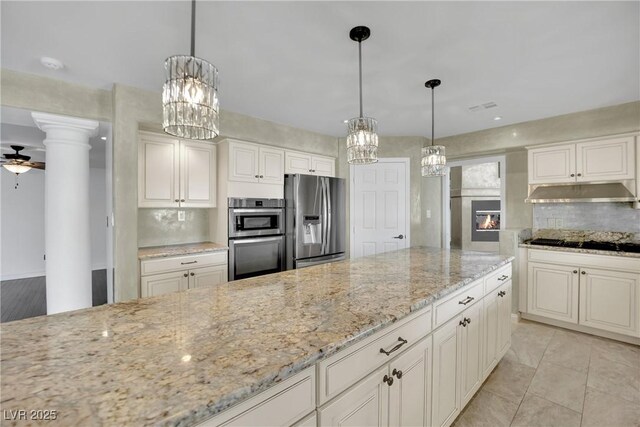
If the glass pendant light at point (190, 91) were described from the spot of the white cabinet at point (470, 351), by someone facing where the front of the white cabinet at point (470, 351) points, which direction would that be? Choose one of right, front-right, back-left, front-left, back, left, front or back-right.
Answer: back-right

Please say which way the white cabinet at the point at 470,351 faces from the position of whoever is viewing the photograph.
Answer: facing to the right of the viewer

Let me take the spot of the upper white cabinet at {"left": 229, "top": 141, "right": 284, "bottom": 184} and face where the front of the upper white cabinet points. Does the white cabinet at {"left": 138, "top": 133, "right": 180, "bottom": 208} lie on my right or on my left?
on my right

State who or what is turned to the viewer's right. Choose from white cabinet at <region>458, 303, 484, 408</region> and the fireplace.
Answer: the white cabinet

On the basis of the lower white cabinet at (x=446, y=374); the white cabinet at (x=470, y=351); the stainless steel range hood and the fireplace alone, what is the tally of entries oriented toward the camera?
2

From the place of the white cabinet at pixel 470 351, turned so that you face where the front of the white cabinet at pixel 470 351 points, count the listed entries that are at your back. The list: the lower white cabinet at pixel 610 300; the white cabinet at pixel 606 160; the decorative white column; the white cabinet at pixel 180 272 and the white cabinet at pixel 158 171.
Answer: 3

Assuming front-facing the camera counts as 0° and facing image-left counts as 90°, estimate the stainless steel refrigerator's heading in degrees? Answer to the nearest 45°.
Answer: approximately 315°

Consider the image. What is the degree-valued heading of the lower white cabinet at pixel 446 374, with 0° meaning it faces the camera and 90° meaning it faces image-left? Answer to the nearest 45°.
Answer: approximately 270°

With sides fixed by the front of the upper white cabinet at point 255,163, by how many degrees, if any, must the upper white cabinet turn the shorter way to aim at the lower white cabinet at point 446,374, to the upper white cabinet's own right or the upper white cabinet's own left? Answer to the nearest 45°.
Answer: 0° — it already faces it

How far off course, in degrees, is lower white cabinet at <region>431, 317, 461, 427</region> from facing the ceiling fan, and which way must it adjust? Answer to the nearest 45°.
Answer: approximately 180°
